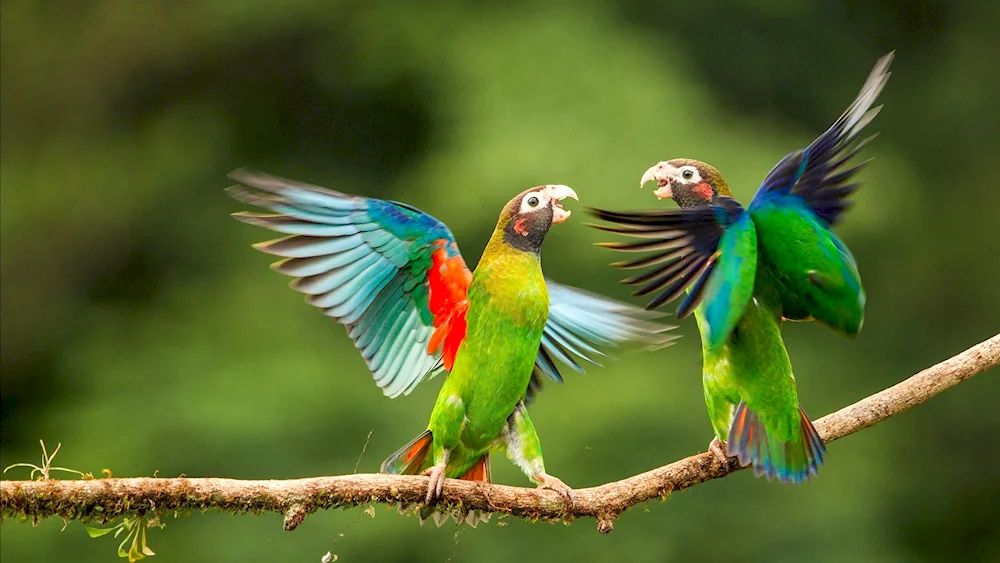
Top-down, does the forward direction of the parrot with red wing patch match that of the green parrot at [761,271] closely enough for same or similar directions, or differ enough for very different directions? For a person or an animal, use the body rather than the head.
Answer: very different directions

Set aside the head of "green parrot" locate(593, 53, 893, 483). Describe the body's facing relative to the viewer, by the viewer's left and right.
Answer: facing away from the viewer and to the left of the viewer

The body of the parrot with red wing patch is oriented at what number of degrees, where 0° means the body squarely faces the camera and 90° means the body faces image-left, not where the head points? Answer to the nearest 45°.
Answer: approximately 315°

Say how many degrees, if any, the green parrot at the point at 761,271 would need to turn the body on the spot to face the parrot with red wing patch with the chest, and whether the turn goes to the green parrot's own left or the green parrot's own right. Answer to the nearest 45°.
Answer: approximately 45° to the green parrot's own left
